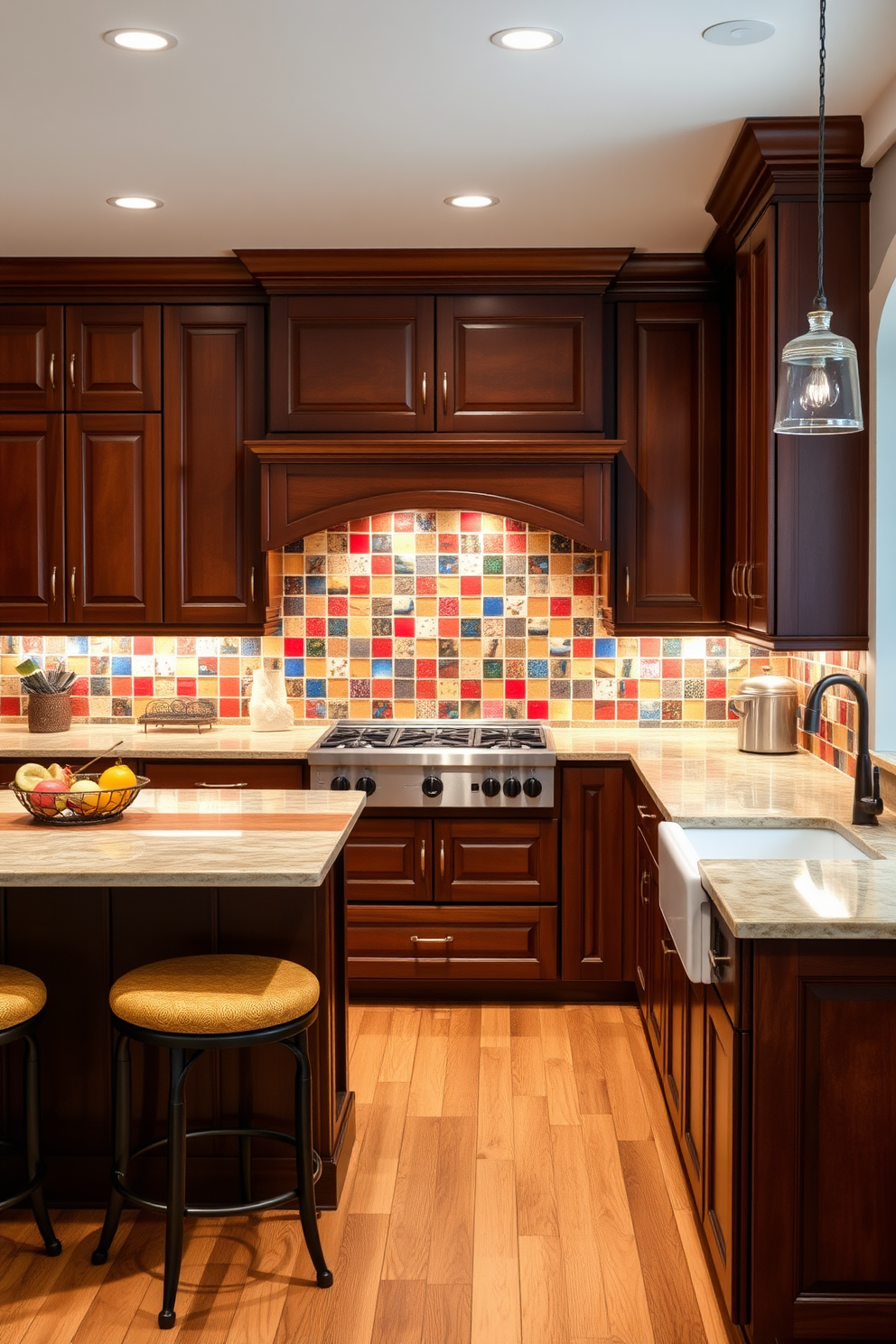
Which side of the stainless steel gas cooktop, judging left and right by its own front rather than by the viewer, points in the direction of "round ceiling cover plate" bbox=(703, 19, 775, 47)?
front

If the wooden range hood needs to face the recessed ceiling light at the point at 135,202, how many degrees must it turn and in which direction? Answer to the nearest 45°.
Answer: approximately 45° to its right

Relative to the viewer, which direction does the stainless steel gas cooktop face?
toward the camera

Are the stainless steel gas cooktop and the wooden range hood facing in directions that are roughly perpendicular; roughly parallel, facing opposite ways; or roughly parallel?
roughly parallel

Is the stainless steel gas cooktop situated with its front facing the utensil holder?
no

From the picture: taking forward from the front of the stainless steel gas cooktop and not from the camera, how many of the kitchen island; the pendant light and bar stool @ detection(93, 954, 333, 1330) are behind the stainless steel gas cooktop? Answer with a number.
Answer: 0

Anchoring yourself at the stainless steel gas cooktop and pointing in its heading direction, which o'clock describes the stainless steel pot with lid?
The stainless steel pot with lid is roughly at 9 o'clock from the stainless steel gas cooktop.

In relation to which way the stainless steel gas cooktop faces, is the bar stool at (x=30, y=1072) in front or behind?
in front

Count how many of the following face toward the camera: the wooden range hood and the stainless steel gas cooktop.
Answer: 2

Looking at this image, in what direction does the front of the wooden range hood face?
toward the camera

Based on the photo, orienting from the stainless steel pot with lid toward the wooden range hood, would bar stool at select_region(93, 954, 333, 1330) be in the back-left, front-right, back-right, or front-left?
front-left
